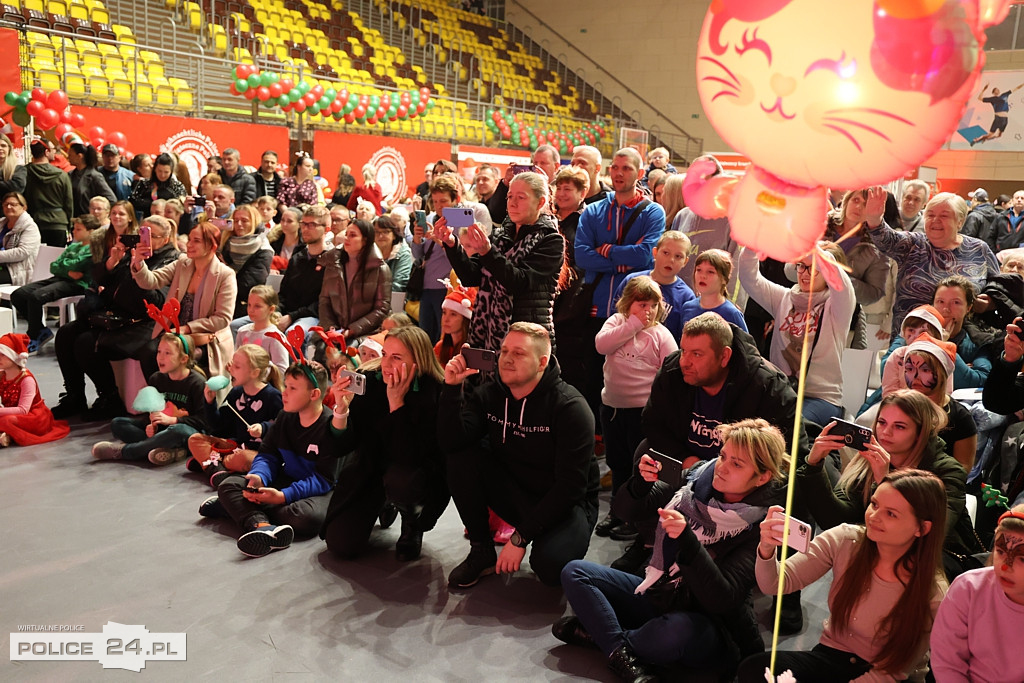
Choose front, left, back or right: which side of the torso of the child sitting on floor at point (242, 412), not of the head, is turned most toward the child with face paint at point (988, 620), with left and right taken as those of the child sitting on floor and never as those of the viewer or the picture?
left

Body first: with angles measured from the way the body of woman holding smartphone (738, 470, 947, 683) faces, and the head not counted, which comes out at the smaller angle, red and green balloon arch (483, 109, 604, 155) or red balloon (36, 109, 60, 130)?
the red balloon

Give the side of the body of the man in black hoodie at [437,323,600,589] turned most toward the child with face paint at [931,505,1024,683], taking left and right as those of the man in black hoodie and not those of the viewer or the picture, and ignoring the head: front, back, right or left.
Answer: left

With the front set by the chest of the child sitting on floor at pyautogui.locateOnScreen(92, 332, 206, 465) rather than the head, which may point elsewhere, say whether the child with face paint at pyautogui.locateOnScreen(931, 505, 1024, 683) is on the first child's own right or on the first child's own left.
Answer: on the first child's own left

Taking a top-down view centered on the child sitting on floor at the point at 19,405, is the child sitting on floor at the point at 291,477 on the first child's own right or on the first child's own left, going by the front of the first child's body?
on the first child's own left

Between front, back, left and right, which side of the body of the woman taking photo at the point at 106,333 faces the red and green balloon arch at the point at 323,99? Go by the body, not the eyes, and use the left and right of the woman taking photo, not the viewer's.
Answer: back

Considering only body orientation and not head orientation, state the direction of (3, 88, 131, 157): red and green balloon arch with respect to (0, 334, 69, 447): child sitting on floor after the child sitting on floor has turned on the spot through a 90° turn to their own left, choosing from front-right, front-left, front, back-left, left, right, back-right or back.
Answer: back-left

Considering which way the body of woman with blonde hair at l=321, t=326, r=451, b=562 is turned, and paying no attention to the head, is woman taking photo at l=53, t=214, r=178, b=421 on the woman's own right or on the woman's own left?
on the woman's own right

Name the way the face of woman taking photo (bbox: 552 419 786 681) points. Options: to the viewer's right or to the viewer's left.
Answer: to the viewer's left

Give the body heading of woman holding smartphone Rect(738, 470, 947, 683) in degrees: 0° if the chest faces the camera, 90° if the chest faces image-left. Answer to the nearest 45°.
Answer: approximately 45°

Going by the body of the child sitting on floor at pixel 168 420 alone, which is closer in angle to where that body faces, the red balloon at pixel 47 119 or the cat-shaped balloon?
the cat-shaped balloon
